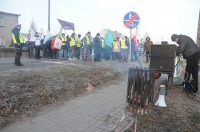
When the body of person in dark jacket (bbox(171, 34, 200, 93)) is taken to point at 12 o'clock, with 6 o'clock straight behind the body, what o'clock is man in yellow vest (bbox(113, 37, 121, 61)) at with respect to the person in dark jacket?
The man in yellow vest is roughly at 2 o'clock from the person in dark jacket.

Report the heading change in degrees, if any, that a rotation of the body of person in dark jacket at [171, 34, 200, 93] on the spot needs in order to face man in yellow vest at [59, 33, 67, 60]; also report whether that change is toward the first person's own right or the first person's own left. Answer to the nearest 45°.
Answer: approximately 45° to the first person's own right

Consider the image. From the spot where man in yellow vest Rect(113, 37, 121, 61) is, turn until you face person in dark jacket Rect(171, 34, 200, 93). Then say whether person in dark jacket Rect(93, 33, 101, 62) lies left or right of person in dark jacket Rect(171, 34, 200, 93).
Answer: right

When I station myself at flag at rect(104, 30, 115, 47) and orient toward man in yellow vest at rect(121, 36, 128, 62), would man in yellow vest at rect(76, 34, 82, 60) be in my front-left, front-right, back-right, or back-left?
back-right

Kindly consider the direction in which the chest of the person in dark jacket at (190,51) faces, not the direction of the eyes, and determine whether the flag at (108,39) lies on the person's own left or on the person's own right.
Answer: on the person's own right

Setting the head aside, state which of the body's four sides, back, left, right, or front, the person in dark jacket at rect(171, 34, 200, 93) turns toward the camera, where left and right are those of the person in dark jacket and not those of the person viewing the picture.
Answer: left

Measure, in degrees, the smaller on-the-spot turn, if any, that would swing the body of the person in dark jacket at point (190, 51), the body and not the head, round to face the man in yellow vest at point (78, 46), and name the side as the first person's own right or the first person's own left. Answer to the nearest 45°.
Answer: approximately 45° to the first person's own right

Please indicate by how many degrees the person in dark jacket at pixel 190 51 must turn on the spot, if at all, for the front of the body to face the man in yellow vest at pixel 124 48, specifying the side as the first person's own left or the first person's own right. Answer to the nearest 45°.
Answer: approximately 45° to the first person's own right
